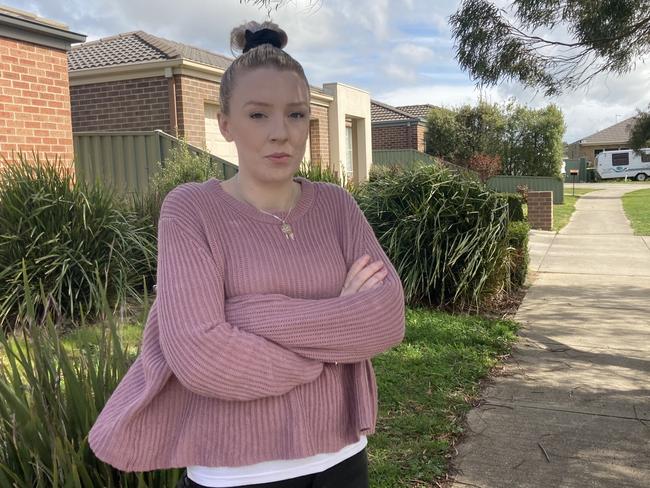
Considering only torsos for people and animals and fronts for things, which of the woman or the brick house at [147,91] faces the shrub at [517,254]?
the brick house

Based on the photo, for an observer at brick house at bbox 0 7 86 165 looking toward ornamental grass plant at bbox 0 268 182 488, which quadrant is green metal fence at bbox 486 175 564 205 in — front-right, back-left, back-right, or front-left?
back-left

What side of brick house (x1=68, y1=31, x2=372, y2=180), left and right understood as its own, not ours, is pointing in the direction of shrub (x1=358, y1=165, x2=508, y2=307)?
front

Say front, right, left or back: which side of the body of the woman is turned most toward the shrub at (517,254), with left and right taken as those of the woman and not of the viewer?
left

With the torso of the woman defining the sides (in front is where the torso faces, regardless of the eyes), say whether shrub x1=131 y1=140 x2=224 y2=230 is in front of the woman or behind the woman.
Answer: behind

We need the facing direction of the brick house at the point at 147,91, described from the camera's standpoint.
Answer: facing the viewer and to the right of the viewer

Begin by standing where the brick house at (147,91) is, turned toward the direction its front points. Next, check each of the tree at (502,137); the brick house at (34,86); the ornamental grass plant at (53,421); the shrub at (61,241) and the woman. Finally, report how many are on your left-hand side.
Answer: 1

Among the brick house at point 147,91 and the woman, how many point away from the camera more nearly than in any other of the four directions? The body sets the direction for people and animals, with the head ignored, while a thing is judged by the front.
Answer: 0

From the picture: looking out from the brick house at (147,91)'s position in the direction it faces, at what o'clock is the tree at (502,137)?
The tree is roughly at 9 o'clock from the brick house.

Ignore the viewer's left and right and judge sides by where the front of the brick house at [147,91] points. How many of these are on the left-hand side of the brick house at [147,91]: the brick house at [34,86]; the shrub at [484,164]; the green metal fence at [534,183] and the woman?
2

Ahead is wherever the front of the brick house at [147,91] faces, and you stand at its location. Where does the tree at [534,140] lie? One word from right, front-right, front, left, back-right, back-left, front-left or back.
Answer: left

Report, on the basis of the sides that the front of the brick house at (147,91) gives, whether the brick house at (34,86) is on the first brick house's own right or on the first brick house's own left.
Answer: on the first brick house's own right
